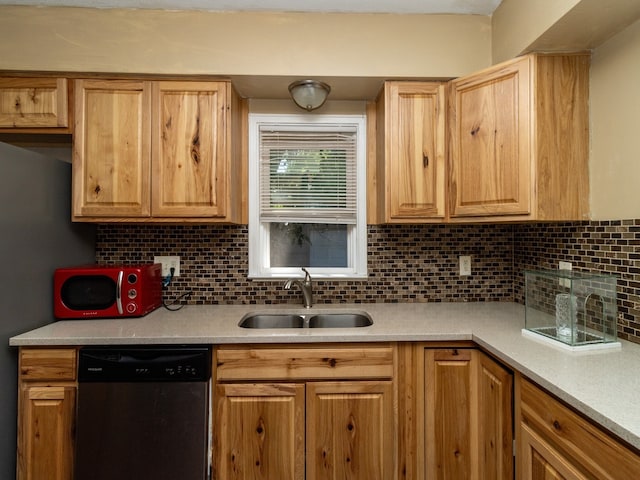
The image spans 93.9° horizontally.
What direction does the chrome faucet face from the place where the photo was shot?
facing the viewer and to the left of the viewer

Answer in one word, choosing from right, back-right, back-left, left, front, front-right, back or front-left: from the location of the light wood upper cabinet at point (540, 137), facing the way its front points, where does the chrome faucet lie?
front-right

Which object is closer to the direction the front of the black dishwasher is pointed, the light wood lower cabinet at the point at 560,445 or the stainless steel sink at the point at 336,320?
the light wood lower cabinet

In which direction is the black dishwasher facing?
toward the camera

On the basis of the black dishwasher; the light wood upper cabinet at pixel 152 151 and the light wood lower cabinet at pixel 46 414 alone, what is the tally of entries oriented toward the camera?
3

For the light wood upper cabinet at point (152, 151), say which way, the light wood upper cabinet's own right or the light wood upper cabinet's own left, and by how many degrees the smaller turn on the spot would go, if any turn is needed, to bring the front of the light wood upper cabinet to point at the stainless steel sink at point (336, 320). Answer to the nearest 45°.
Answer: approximately 90° to the light wood upper cabinet's own left

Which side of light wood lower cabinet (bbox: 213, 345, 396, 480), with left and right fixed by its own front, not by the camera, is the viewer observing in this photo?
front

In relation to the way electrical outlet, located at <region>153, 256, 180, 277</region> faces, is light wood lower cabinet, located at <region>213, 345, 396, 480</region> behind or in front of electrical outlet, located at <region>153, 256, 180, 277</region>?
in front

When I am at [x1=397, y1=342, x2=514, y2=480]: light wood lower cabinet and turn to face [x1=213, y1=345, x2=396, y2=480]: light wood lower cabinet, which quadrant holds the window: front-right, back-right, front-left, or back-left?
front-right

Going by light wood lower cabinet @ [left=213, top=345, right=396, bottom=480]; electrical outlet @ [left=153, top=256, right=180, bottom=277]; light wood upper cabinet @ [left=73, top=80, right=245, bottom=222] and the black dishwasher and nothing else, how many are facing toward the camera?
4

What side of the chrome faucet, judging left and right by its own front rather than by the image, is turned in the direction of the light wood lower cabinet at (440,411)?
left

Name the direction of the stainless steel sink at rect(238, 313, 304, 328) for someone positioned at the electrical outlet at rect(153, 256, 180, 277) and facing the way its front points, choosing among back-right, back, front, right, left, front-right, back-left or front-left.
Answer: front-left

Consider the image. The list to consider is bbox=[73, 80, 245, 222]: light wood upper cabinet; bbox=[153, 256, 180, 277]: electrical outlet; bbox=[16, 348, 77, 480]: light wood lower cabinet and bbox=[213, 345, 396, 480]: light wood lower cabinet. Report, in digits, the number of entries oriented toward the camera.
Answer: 4

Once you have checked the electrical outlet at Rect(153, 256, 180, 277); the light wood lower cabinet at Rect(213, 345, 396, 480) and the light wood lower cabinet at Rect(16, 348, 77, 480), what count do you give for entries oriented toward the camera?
3
